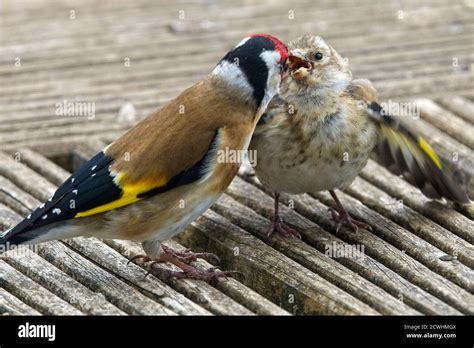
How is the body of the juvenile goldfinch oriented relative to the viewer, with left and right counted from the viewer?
facing the viewer

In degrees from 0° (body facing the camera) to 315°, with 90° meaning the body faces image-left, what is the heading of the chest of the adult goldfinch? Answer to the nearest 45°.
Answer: approximately 270°

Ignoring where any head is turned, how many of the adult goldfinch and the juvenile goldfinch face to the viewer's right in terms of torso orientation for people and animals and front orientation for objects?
1

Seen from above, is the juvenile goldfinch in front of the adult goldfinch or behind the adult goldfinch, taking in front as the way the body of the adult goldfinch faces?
in front

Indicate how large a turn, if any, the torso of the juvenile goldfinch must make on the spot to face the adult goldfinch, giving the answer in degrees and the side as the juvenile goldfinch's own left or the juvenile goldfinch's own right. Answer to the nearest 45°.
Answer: approximately 45° to the juvenile goldfinch's own right
